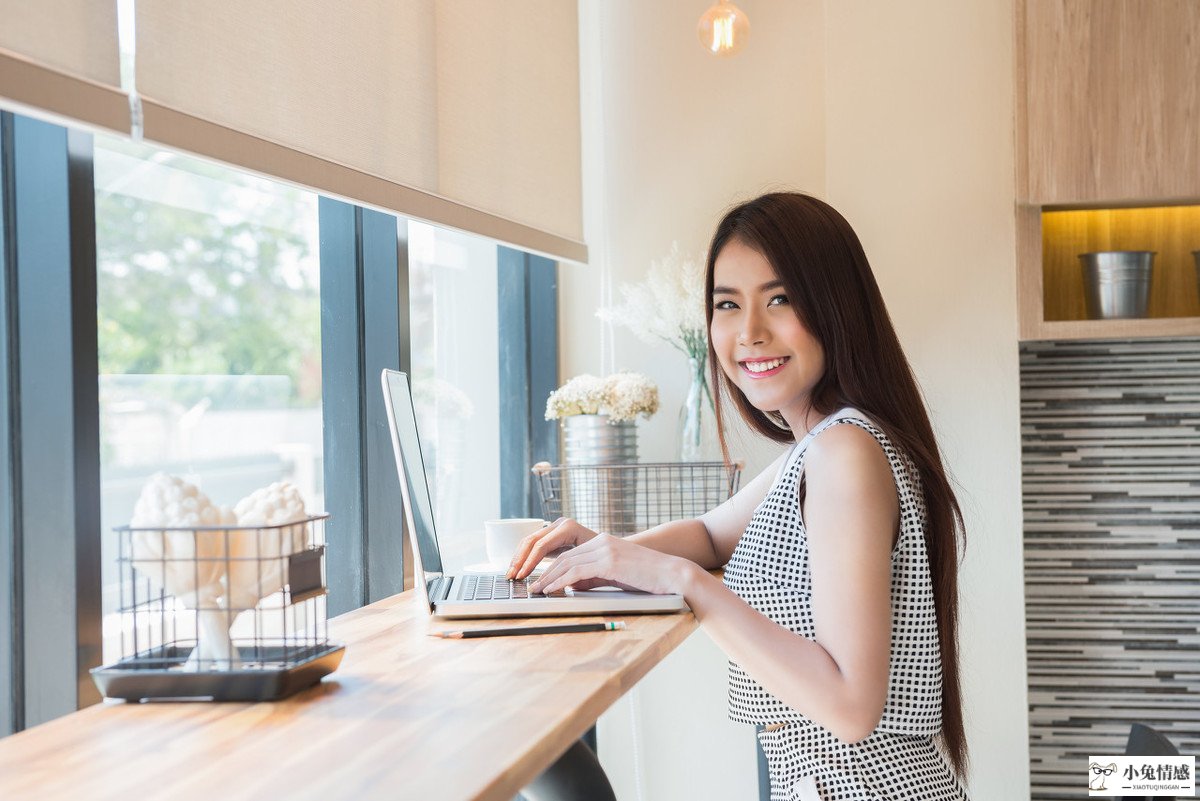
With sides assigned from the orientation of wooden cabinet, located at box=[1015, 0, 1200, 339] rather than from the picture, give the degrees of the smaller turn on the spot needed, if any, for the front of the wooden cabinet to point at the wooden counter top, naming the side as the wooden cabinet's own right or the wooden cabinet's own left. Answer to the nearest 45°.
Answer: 0° — it already faces it

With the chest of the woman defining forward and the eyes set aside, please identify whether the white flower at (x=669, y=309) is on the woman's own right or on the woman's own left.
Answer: on the woman's own right

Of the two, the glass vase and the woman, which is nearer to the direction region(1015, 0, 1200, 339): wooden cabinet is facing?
the woman

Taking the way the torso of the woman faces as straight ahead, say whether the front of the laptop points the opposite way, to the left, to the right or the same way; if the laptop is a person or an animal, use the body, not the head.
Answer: the opposite way

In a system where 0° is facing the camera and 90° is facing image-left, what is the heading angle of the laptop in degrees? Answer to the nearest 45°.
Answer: approximately 270°

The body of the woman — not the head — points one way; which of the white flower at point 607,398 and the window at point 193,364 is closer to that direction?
the window

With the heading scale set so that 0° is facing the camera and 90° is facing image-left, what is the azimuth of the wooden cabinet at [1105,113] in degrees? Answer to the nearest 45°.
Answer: approximately 0°

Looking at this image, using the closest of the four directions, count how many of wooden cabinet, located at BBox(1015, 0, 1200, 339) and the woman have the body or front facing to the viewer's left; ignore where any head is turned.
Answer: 1

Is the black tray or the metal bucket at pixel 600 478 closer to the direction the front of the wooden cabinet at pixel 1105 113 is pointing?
the black tray

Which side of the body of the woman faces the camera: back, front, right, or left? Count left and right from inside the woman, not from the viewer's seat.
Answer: left

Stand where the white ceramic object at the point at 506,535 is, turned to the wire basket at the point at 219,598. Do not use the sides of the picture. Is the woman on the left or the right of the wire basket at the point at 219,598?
left
